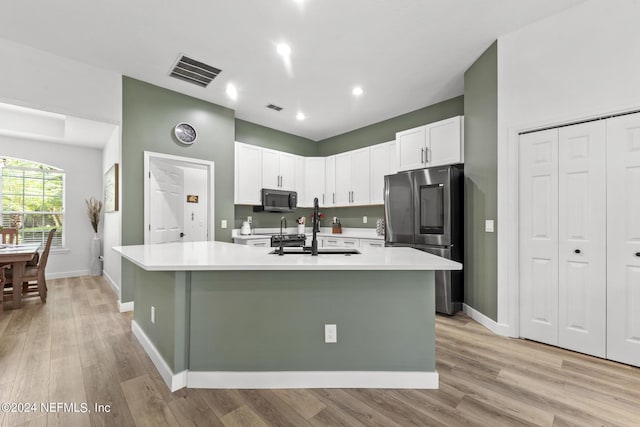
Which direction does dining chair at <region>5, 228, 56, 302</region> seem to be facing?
to the viewer's left

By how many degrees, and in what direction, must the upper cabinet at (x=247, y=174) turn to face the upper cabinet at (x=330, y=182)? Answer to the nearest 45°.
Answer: approximately 45° to its left

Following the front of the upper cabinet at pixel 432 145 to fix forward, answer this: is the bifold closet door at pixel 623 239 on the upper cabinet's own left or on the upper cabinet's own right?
on the upper cabinet's own left

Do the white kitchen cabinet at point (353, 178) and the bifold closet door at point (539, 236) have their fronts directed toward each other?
no

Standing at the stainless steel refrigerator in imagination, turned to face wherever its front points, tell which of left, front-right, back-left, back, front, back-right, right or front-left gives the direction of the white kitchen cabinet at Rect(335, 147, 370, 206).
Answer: right

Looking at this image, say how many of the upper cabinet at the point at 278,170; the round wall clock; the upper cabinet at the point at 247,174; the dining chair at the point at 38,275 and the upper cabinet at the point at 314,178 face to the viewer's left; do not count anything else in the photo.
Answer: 1

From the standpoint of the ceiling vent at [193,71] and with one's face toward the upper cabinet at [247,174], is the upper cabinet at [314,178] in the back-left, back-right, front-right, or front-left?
front-right

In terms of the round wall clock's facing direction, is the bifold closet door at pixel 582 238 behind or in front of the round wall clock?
in front

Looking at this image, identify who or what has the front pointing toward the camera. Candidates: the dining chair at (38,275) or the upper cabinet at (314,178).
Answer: the upper cabinet

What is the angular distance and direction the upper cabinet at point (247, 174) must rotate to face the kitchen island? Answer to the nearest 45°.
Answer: approximately 45° to its right

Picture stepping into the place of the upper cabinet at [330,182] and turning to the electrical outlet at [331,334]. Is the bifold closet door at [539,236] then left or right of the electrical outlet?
left

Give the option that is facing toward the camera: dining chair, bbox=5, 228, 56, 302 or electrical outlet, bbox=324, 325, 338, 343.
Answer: the electrical outlet

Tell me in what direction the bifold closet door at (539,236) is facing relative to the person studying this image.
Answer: facing the viewer and to the left of the viewer

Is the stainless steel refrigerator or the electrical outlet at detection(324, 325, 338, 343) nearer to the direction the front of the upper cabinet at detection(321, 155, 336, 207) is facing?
the electrical outlet

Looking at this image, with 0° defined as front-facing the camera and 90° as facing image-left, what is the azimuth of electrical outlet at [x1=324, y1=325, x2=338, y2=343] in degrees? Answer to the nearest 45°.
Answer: approximately 0°

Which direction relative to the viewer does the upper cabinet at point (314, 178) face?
toward the camera

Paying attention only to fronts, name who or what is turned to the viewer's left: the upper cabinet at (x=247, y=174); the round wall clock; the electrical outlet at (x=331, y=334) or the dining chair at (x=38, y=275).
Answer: the dining chair

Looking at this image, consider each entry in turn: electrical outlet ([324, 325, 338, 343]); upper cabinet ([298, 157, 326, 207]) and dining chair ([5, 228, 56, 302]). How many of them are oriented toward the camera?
2
